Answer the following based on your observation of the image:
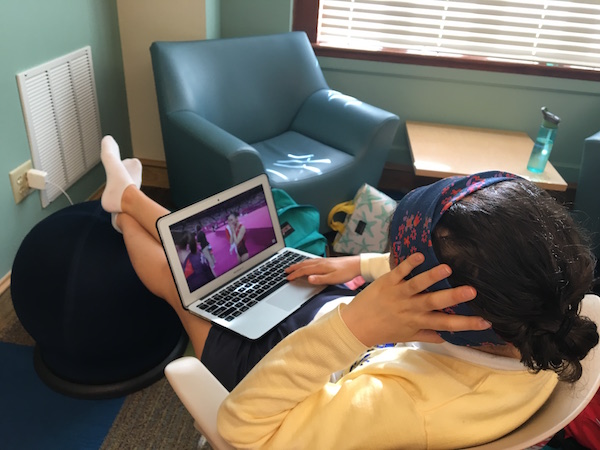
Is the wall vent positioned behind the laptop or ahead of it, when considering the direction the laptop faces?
behind

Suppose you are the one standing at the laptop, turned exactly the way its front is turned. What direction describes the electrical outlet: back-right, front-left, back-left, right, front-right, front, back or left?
back

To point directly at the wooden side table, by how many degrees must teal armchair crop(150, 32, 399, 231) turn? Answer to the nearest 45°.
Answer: approximately 45° to its left

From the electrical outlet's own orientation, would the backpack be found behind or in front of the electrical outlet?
in front

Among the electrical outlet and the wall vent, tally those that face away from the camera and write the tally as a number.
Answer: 0

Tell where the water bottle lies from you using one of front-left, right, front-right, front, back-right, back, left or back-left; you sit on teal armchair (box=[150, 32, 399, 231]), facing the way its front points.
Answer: front-left

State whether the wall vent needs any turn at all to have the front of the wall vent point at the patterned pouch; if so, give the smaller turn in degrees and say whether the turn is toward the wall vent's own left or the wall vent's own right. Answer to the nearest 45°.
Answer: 0° — it already faces it

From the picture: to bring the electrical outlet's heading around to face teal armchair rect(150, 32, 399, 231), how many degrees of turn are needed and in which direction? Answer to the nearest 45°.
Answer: approximately 45° to its left

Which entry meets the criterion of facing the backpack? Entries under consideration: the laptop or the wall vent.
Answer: the wall vent

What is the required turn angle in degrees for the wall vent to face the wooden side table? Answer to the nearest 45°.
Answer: approximately 45° to its left

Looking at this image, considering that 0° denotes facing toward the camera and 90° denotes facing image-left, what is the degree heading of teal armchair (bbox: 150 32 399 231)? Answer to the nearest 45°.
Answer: approximately 315°

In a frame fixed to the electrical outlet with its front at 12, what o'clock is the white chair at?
The white chair is roughly at 1 o'clock from the electrical outlet.

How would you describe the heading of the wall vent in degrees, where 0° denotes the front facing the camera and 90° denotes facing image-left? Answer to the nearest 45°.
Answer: approximately 315°

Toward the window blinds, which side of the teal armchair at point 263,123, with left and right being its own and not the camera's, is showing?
left
